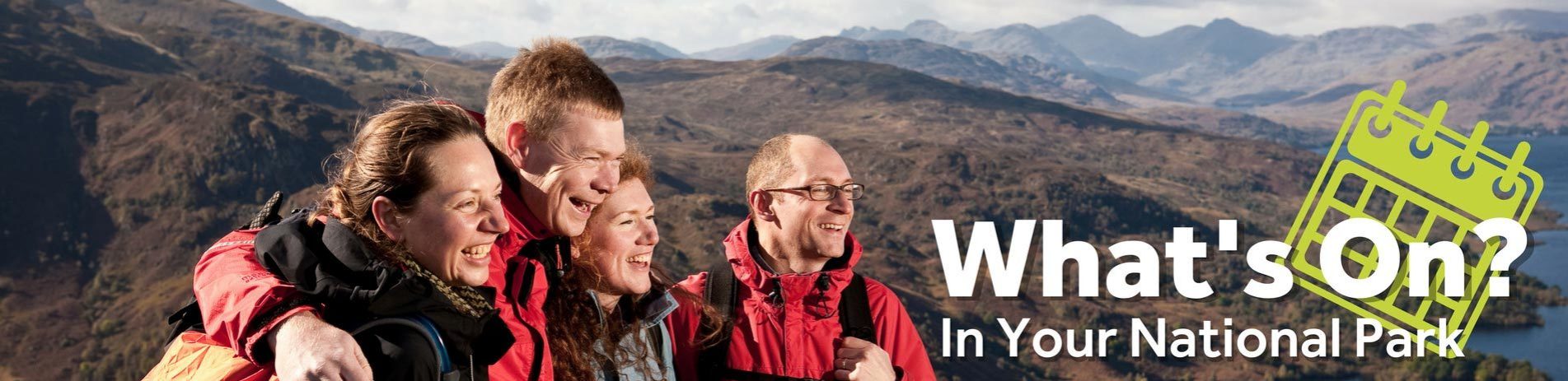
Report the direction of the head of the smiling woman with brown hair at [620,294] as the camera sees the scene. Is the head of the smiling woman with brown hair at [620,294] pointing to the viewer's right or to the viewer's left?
to the viewer's right

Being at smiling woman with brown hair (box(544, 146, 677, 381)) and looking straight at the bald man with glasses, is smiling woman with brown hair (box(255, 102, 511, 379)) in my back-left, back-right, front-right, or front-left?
back-right

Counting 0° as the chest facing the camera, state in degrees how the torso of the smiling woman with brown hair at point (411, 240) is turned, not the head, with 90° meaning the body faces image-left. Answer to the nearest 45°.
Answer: approximately 315°

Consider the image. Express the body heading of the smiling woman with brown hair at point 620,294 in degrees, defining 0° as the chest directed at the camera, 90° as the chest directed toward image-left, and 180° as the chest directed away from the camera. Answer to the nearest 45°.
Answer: approximately 315°

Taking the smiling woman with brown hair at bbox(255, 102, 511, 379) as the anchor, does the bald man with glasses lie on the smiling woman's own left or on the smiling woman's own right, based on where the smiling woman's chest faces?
on the smiling woman's own left

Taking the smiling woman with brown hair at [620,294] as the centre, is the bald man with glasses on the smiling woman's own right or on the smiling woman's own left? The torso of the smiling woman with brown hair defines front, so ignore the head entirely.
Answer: on the smiling woman's own left

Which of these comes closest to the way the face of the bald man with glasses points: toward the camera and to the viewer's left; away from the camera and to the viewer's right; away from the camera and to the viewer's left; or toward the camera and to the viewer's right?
toward the camera and to the viewer's right

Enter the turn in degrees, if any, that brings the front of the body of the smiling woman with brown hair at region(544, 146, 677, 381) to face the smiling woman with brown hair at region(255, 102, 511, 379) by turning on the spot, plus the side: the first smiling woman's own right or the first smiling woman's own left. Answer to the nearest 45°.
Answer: approximately 90° to the first smiling woman's own right
